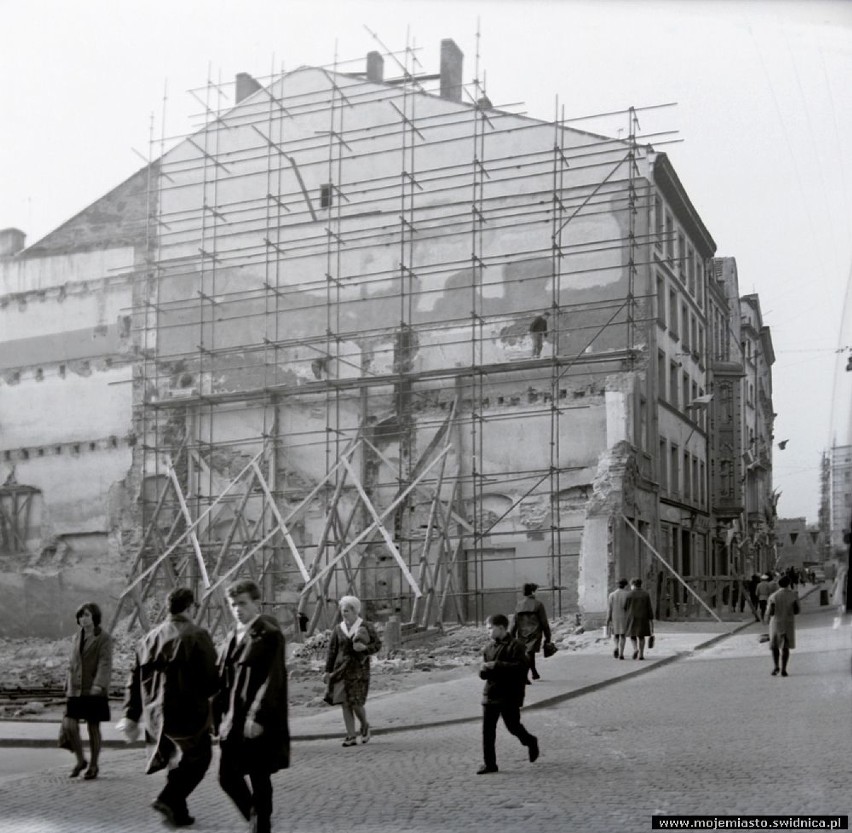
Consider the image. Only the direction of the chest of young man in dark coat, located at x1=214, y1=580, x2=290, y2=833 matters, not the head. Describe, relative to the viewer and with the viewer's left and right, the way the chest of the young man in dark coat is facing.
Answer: facing the viewer and to the left of the viewer

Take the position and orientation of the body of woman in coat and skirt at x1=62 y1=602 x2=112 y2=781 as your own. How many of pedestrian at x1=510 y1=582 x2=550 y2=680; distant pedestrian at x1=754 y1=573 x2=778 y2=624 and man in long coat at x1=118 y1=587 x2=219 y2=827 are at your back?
2

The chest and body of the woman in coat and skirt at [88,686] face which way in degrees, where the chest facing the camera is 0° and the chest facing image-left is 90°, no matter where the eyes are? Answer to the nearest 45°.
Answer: approximately 45°

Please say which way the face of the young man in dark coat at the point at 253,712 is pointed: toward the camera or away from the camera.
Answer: toward the camera

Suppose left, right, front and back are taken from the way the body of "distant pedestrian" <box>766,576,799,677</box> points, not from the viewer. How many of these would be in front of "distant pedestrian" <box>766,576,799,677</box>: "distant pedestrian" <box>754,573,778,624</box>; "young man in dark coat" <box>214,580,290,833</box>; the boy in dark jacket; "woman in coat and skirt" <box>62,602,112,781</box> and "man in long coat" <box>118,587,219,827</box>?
1

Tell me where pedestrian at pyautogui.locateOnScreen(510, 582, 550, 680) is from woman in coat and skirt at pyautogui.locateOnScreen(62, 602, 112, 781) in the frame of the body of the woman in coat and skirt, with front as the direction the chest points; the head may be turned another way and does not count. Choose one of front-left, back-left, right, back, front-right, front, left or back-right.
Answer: back

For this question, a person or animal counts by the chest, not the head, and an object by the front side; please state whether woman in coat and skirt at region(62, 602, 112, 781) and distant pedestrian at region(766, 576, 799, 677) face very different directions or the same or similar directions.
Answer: very different directions

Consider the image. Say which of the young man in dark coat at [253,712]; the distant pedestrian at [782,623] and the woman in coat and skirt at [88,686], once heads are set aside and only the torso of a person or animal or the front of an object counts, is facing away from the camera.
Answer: the distant pedestrian

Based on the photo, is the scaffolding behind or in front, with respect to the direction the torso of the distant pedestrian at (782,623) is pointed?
in front

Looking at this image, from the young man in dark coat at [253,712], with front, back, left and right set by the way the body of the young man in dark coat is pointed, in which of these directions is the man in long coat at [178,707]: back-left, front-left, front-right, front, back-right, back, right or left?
right

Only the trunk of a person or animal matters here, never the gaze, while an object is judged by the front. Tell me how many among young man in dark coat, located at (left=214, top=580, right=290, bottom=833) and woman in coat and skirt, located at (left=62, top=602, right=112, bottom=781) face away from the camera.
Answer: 0

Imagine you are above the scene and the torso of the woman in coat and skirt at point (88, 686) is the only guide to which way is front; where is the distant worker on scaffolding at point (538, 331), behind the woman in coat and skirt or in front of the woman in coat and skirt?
behind

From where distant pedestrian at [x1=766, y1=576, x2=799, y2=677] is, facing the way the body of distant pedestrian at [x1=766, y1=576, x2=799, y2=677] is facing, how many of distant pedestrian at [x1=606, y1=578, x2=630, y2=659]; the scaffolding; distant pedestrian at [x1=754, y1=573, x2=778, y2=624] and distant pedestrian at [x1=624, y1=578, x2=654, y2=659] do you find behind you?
0

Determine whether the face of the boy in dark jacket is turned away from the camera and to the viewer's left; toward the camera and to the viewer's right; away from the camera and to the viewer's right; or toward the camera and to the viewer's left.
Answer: toward the camera and to the viewer's left

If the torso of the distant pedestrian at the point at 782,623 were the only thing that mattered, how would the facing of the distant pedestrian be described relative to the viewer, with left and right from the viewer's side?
facing away from the viewer

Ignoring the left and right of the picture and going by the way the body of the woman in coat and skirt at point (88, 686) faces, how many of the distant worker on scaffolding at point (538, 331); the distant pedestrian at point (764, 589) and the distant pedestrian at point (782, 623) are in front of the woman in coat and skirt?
0
